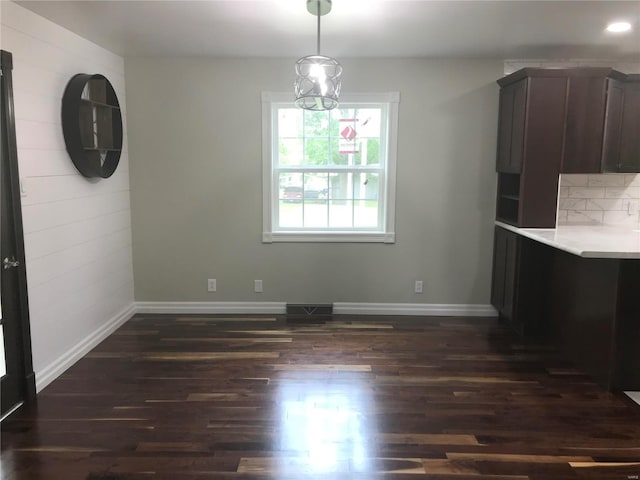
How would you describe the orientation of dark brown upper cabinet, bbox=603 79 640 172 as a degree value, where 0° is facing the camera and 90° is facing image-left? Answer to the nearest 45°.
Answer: approximately 0°

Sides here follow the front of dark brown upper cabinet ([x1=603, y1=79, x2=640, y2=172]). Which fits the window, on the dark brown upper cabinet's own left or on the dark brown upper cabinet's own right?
on the dark brown upper cabinet's own right

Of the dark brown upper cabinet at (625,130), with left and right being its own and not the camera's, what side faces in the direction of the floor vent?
right

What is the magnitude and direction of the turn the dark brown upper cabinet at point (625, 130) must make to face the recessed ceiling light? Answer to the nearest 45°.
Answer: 0° — it already faces it

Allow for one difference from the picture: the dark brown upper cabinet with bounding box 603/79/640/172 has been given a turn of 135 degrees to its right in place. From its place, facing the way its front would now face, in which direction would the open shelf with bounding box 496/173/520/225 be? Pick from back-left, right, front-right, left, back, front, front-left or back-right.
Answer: front-left

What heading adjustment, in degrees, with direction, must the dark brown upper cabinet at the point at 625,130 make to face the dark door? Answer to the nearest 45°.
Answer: approximately 45° to its right

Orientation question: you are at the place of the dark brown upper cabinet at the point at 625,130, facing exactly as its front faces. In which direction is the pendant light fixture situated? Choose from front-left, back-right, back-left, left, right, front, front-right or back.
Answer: front-right

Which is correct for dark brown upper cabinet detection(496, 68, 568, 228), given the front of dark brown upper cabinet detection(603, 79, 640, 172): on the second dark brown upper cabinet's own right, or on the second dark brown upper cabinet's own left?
on the second dark brown upper cabinet's own right
